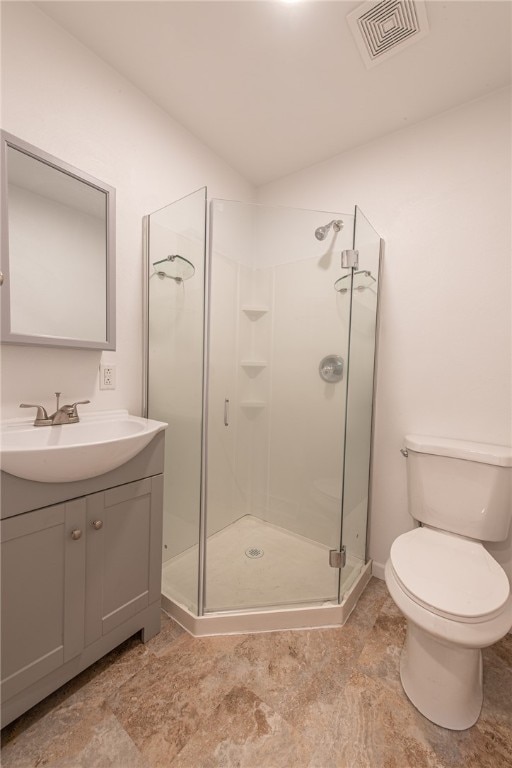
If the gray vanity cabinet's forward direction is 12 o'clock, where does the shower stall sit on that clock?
The shower stall is roughly at 10 o'clock from the gray vanity cabinet.

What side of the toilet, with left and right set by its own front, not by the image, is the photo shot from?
front

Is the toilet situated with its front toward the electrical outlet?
no

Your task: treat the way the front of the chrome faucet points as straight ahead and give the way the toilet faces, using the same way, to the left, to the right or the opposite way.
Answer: to the right

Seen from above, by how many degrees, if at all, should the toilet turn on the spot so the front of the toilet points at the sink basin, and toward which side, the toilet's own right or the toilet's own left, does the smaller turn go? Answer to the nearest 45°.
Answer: approximately 45° to the toilet's own right

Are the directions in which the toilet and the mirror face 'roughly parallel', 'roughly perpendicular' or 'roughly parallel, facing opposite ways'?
roughly perpendicular

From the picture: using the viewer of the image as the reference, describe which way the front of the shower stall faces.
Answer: facing the viewer

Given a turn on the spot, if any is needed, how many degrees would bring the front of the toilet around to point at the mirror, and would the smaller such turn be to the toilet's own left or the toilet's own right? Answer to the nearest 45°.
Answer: approximately 45° to the toilet's own right

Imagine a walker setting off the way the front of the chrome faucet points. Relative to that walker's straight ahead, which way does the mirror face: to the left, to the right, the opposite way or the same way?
the same way

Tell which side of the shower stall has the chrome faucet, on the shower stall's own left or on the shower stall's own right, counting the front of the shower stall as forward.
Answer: on the shower stall's own right

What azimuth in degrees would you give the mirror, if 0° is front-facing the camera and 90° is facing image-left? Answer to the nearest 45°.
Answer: approximately 315°

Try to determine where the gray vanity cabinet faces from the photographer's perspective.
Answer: facing the viewer and to the right of the viewer

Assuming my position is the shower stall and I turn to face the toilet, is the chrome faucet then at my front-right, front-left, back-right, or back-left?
back-right

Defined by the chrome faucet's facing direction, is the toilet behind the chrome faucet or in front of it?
in front
